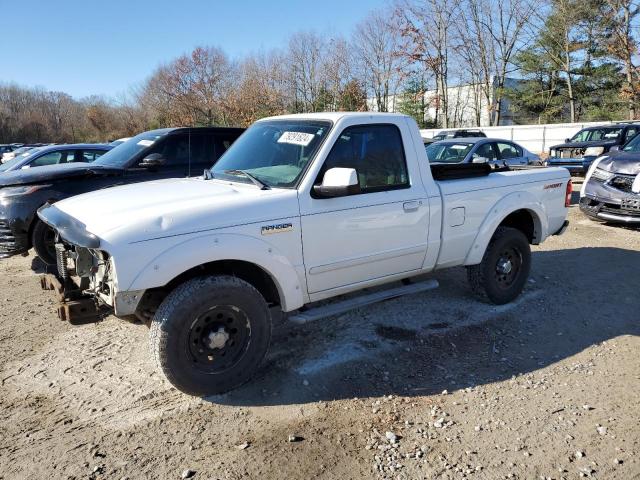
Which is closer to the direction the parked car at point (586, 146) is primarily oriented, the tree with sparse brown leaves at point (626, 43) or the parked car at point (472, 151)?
the parked car

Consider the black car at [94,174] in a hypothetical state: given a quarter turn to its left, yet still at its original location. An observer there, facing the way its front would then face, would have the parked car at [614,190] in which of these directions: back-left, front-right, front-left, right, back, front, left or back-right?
front-left

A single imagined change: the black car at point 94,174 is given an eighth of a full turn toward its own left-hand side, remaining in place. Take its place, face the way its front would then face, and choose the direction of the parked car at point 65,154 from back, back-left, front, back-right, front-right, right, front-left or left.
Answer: back

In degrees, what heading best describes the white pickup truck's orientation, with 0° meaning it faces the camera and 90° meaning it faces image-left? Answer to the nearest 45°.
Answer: approximately 45°

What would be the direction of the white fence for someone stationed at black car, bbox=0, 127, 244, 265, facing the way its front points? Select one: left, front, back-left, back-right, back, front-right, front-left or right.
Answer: back

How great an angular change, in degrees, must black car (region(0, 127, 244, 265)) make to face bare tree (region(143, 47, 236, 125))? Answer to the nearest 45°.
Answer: approximately 135° to its right

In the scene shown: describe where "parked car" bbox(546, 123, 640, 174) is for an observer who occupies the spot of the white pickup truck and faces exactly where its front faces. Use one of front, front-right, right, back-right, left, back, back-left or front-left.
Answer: back

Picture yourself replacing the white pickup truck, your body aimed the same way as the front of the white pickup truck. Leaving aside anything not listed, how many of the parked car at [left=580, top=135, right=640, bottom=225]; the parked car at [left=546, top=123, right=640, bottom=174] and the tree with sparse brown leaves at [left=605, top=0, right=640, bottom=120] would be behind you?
3

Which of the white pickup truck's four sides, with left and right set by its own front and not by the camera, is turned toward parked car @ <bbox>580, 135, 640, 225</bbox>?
back

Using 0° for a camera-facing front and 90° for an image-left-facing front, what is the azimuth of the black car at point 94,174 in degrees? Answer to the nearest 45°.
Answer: approximately 45°

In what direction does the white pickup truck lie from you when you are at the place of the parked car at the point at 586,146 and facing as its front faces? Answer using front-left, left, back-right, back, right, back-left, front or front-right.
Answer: front-left

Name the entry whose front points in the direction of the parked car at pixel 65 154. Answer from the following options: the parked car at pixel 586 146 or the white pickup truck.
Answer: the parked car at pixel 586 146

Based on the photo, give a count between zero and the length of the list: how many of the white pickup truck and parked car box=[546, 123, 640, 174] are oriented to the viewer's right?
0

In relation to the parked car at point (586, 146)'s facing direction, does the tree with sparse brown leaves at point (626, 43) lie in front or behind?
behind

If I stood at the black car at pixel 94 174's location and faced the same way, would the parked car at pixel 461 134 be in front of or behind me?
behind
